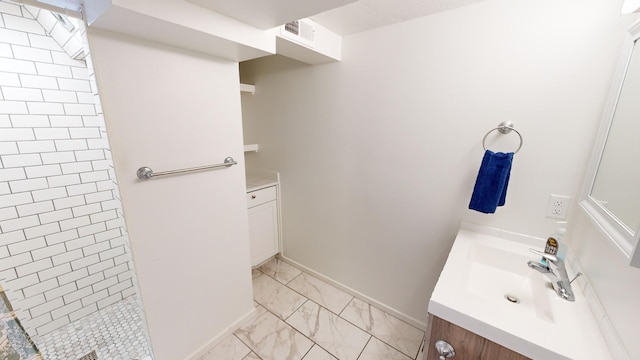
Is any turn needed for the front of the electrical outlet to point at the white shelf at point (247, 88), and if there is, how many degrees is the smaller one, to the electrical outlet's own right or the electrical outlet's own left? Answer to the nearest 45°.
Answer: approximately 90° to the electrical outlet's own right

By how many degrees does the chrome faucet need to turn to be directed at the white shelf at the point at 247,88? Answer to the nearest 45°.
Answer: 0° — it already faces it

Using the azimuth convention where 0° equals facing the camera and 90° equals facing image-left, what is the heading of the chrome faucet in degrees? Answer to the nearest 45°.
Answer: approximately 90°

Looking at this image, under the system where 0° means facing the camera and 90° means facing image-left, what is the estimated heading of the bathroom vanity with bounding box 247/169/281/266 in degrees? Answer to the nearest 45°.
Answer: approximately 315°

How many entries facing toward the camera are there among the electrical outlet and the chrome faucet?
1

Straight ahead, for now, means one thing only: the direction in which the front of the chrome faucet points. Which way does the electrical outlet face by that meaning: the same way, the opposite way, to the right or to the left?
to the left
